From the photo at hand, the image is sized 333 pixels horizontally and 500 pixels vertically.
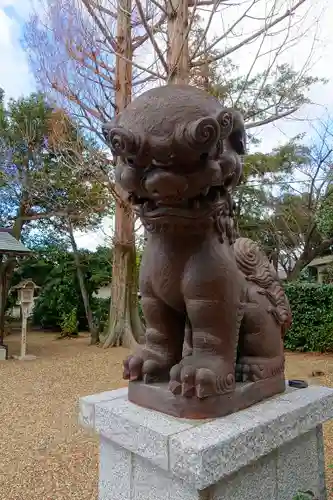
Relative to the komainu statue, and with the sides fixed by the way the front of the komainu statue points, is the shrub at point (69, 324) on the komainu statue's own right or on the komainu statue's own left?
on the komainu statue's own right

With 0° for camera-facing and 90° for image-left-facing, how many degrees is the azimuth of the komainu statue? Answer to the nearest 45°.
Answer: approximately 45°

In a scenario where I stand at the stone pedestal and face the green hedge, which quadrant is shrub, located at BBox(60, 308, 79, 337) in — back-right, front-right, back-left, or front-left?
front-left

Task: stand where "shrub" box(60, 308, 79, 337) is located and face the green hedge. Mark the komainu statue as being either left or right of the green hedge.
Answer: right

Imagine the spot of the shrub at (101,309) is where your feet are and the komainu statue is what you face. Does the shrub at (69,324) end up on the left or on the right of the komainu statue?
right

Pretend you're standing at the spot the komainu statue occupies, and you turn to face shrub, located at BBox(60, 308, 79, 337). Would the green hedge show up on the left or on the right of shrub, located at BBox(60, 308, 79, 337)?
right

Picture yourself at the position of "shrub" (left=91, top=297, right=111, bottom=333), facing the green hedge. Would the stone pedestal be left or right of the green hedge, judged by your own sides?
right

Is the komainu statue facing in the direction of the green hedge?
no

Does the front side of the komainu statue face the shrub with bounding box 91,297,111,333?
no
